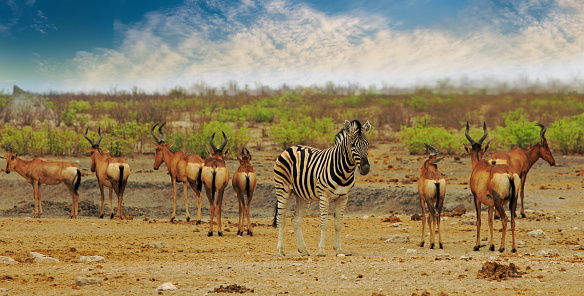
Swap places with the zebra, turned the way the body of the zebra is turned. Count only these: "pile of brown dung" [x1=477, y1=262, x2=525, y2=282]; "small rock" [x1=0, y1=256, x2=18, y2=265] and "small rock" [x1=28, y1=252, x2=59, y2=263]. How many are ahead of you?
1

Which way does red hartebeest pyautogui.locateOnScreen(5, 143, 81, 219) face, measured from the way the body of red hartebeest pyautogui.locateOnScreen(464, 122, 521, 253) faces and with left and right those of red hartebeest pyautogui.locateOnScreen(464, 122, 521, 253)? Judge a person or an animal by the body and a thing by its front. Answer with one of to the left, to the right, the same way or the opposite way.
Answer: to the left

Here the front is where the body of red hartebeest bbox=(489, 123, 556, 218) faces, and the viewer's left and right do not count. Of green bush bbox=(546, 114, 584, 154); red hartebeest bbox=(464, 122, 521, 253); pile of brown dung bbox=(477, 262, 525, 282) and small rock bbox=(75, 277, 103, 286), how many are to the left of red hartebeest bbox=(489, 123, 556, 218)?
1

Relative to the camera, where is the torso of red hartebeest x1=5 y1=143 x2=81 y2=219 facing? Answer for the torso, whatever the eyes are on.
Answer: to the viewer's left

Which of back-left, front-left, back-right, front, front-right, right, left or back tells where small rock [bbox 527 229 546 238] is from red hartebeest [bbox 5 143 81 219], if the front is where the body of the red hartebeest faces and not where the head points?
back-left

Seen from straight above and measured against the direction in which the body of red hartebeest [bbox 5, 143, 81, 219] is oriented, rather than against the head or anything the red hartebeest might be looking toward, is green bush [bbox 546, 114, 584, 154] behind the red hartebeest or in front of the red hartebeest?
behind

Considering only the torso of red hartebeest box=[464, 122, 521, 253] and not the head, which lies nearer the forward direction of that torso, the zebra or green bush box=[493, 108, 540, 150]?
the green bush

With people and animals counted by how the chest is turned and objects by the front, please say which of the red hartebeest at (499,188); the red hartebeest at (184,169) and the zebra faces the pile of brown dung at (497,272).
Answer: the zebra

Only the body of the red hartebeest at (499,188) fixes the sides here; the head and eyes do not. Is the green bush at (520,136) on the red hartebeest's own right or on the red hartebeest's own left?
on the red hartebeest's own right

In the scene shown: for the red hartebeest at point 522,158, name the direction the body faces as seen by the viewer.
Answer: to the viewer's right

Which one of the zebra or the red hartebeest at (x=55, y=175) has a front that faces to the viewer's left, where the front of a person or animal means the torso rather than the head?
the red hartebeest

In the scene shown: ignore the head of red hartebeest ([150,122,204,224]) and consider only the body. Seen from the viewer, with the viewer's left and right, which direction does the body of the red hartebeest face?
facing away from the viewer and to the left of the viewer

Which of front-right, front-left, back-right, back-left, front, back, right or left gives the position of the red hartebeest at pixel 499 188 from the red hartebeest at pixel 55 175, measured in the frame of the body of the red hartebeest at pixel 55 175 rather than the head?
back-left

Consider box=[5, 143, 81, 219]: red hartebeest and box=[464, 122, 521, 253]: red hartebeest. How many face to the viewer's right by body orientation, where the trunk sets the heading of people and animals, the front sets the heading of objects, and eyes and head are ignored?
0

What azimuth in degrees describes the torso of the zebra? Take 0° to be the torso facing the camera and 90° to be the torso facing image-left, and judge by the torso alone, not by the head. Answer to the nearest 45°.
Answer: approximately 315°

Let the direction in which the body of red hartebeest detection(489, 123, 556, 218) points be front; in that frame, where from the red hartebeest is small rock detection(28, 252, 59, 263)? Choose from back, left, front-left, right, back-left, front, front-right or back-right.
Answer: back-right

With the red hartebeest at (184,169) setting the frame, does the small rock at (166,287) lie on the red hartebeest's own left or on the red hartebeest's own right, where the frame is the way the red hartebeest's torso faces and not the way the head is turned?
on the red hartebeest's own left

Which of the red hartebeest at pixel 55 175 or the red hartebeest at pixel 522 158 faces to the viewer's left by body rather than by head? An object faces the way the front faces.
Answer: the red hartebeest at pixel 55 175

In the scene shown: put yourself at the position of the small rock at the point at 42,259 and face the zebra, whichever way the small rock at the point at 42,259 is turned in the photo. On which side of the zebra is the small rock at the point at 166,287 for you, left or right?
right
